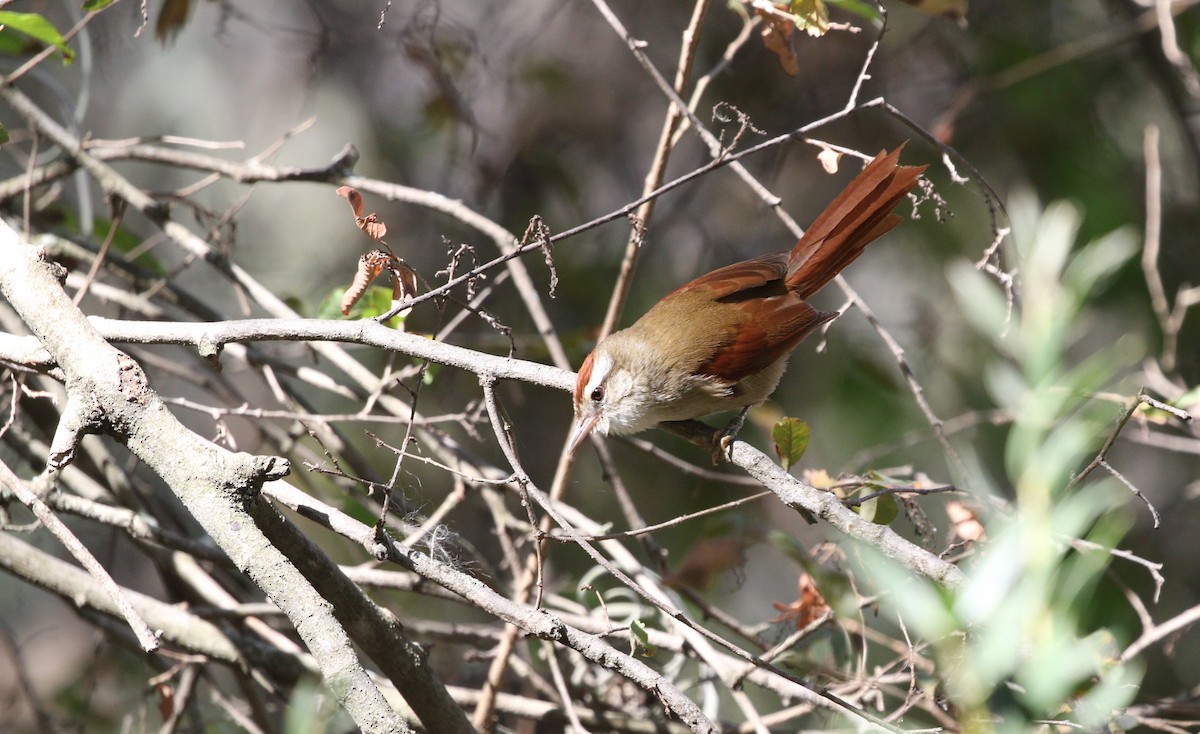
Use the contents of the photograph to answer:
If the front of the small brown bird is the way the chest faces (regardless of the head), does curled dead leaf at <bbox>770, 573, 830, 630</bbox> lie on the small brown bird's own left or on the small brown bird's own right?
on the small brown bird's own left

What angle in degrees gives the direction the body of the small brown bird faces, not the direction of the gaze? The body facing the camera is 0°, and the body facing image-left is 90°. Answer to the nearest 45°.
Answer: approximately 90°
